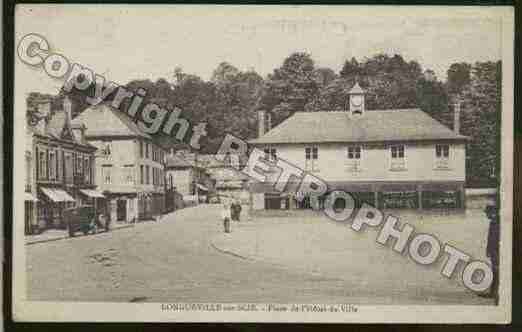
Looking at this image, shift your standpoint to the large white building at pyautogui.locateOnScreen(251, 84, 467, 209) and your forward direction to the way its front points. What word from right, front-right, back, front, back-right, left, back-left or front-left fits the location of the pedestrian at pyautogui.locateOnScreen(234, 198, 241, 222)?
right

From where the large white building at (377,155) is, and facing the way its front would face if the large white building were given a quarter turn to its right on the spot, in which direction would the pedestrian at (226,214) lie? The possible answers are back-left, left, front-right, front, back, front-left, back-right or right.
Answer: front

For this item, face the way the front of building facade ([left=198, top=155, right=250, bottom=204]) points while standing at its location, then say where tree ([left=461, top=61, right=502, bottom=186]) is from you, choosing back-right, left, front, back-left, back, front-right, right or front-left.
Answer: left

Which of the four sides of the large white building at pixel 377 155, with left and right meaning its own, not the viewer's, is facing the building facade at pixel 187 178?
right

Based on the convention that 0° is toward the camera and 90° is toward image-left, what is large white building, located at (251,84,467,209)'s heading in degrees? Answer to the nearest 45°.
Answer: approximately 0°
